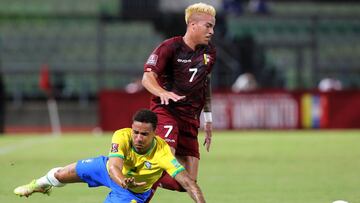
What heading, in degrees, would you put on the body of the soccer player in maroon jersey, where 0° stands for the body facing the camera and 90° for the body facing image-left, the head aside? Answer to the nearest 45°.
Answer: approximately 315°

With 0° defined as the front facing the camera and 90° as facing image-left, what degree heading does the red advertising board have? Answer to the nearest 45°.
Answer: approximately 0°

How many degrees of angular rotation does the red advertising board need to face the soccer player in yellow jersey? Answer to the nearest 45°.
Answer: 0° — it already faces them
